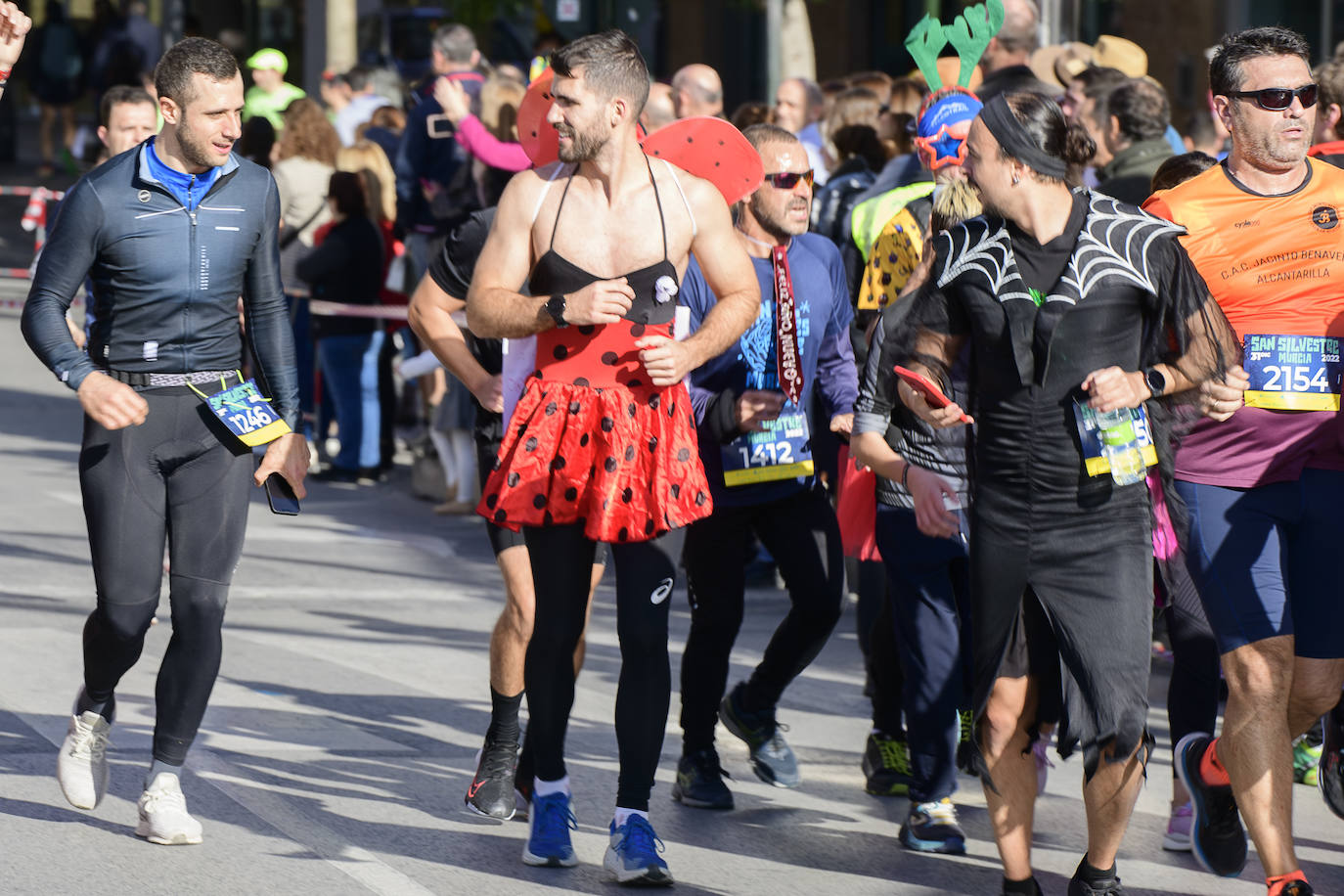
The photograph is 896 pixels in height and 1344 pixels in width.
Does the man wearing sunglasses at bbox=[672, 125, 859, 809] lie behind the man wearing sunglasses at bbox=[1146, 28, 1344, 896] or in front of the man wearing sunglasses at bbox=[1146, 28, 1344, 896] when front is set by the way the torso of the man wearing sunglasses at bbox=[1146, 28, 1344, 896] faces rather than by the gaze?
behind

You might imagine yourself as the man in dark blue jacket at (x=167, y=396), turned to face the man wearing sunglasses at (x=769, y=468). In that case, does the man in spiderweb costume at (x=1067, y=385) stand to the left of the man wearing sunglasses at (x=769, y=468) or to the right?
right

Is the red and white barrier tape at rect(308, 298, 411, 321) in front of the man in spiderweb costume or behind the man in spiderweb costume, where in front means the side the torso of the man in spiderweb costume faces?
behind

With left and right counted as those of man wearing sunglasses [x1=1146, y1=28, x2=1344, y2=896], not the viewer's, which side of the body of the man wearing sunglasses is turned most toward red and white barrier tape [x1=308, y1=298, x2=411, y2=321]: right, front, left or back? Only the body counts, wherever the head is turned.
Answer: back

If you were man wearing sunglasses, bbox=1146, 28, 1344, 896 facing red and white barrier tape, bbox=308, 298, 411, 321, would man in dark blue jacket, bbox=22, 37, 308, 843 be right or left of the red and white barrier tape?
left

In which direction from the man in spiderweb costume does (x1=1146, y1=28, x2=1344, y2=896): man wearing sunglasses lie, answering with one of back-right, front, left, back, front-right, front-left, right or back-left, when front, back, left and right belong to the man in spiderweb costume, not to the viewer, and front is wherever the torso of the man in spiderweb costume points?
back-left

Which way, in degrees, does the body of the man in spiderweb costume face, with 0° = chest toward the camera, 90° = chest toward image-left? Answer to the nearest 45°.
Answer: approximately 0°

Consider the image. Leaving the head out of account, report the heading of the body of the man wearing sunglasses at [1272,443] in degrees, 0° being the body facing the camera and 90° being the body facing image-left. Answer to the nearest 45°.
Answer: approximately 315°

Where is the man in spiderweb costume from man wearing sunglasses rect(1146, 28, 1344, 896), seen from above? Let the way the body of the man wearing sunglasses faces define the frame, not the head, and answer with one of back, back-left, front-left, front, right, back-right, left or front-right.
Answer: right

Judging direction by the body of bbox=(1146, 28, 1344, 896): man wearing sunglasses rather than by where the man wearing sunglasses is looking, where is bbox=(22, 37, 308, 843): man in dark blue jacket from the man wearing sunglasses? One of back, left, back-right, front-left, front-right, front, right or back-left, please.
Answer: back-right

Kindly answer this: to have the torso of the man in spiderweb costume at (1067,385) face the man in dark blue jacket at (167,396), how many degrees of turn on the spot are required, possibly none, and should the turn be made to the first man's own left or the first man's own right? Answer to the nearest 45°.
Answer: approximately 90° to the first man's own right

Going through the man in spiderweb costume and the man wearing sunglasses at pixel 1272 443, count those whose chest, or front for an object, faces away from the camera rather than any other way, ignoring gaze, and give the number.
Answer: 0
